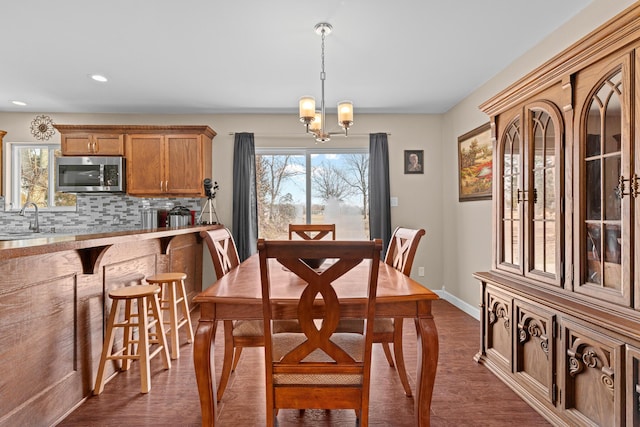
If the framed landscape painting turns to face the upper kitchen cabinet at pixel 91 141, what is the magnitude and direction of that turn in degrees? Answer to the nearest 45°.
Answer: approximately 45° to its right

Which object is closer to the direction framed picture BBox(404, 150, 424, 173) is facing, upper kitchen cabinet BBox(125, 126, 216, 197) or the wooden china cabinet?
the wooden china cabinet

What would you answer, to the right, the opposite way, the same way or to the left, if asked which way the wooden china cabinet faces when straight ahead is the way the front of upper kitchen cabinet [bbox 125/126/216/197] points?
to the right

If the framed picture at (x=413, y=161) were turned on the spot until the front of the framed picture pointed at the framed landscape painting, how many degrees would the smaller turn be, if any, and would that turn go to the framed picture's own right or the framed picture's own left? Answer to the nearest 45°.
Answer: approximately 45° to the framed picture's own left

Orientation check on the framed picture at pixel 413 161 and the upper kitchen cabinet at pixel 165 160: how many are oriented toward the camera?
2

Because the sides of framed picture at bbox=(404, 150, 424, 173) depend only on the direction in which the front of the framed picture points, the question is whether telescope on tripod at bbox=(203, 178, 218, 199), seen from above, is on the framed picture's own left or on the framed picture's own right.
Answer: on the framed picture's own right

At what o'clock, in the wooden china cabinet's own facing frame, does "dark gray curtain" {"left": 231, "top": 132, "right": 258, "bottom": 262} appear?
The dark gray curtain is roughly at 2 o'clock from the wooden china cabinet.

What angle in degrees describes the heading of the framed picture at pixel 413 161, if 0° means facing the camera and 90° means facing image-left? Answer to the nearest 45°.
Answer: approximately 0°

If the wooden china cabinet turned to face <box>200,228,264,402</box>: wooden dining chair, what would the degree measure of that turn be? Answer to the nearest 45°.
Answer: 0° — it already faces it

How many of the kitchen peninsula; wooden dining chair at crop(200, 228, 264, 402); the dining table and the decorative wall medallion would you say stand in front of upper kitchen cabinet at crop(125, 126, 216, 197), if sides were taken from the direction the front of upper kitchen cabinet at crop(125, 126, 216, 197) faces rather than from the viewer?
3
